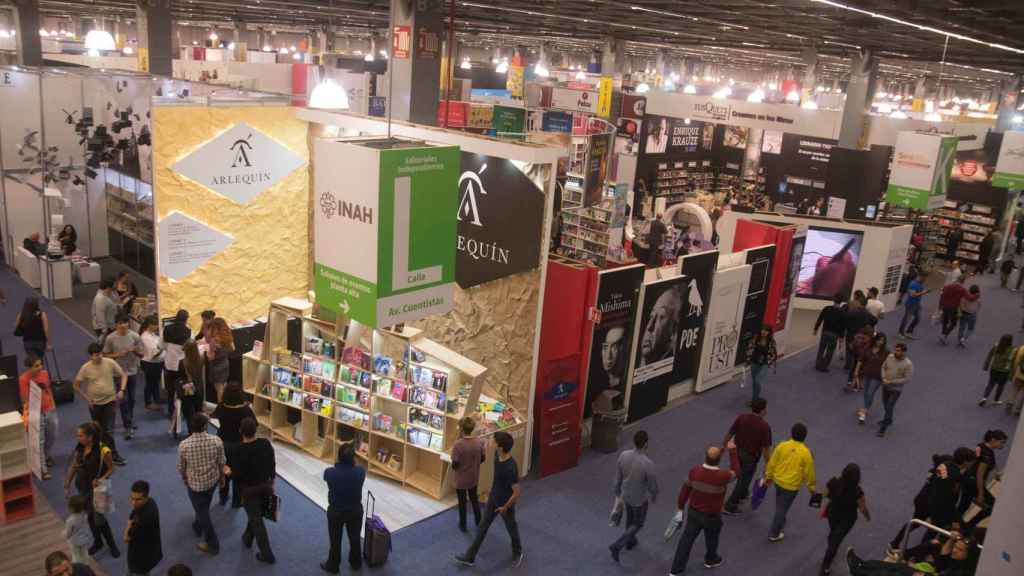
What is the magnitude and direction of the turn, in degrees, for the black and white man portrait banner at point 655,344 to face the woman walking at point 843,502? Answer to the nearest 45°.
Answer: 0° — it already faces them

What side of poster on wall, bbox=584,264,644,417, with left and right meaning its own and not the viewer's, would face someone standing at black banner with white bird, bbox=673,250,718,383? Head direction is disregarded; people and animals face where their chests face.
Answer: left

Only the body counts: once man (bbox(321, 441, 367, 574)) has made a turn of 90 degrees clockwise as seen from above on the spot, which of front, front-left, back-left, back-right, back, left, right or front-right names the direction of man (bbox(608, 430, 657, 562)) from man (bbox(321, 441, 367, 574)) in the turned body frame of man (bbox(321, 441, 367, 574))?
front

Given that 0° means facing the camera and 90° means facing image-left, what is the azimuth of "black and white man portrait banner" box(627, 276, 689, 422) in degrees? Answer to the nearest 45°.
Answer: approximately 315°

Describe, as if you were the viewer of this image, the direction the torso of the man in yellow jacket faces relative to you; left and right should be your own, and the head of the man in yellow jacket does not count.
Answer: facing away from the viewer and to the right of the viewer

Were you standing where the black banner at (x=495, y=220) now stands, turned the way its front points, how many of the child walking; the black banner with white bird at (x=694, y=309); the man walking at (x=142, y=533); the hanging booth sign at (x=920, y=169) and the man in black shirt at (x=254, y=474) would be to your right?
3

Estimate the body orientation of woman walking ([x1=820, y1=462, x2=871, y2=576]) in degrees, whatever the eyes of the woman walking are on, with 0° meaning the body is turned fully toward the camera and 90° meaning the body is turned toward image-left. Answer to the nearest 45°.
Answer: approximately 225°

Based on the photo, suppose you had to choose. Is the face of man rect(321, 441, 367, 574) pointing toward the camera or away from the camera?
away from the camera

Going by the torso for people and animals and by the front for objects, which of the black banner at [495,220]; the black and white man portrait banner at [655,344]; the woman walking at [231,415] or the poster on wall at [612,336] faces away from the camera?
the woman walking

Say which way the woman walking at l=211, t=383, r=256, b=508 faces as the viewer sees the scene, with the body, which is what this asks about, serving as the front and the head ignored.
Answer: away from the camera

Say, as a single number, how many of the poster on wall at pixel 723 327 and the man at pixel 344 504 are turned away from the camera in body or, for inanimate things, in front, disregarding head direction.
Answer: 1

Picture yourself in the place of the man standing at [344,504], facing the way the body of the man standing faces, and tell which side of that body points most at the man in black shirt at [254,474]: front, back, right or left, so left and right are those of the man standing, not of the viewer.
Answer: left

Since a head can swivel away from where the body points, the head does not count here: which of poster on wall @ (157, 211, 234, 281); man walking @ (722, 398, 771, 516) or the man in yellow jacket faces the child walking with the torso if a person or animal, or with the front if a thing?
the poster on wall

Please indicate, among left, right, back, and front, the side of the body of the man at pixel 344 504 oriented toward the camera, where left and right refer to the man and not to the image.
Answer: back

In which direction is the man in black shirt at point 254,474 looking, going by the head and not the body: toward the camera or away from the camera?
away from the camera

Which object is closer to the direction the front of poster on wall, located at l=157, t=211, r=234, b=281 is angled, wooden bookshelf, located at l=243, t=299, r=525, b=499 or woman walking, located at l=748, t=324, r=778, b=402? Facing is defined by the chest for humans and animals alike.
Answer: the wooden bookshelf

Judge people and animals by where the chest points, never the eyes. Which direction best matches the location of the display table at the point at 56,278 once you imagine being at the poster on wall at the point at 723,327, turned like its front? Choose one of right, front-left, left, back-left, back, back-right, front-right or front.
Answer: back-right
